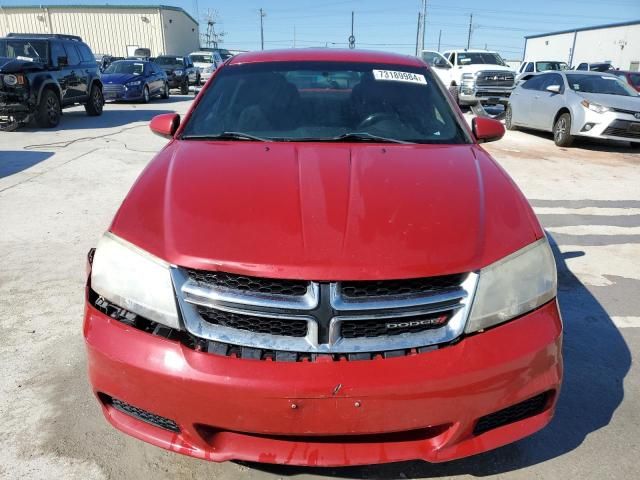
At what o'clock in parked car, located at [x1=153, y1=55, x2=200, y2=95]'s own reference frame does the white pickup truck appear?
The white pickup truck is roughly at 9 o'clock from the parked car.

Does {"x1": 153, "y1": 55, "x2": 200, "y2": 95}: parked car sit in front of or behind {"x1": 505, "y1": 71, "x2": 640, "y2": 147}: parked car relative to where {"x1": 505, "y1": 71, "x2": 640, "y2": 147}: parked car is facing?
behind

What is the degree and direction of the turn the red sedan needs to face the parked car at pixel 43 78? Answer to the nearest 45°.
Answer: approximately 135° to its right

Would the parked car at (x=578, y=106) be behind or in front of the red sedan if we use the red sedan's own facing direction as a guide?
behind

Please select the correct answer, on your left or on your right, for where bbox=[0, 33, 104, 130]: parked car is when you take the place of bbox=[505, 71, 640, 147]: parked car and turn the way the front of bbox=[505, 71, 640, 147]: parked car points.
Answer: on your right

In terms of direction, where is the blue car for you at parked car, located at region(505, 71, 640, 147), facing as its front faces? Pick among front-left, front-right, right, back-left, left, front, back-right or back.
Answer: back-right

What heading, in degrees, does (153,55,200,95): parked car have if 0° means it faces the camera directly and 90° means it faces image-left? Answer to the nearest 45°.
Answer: approximately 45°

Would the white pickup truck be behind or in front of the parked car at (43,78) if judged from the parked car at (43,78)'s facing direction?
behind
